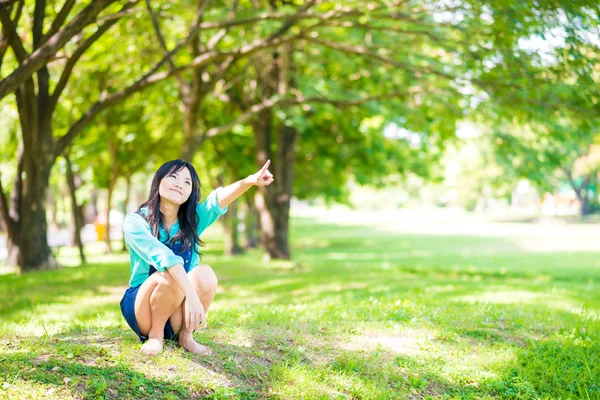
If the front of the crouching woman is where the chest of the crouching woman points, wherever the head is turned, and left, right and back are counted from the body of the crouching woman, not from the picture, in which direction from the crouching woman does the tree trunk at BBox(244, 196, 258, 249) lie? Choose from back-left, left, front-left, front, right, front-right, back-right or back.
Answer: back-left

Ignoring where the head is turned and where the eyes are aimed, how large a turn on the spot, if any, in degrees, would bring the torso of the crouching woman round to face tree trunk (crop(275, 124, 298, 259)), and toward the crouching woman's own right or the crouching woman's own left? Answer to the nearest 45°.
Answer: approximately 135° to the crouching woman's own left

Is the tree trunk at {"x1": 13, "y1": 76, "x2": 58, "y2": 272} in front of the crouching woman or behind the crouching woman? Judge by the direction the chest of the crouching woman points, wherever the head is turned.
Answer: behind

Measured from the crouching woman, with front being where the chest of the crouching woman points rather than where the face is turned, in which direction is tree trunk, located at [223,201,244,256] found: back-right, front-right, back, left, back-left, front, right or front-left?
back-left

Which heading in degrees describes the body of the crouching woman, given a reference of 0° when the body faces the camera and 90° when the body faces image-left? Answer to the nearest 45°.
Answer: approximately 315°

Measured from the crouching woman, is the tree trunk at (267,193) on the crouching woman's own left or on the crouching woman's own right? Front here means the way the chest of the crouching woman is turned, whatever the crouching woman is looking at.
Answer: on the crouching woman's own left
